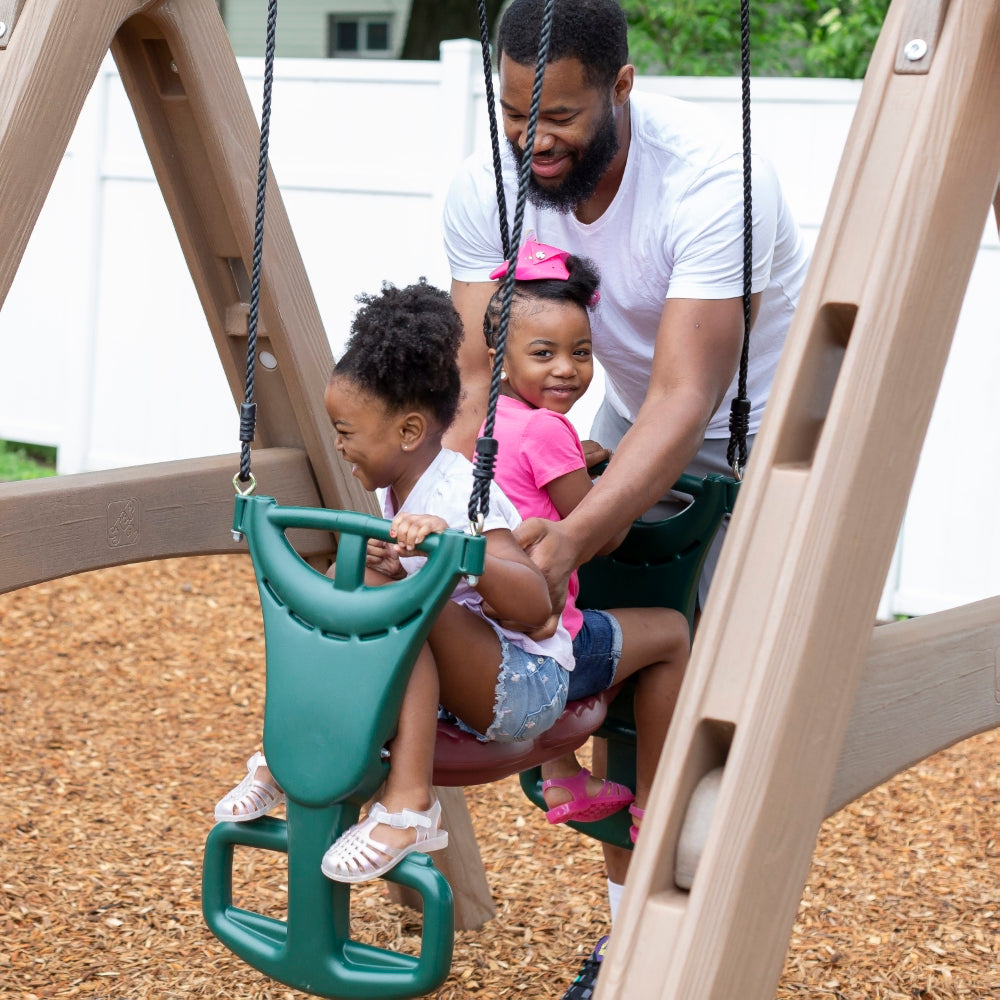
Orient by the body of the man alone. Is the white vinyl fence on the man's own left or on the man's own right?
on the man's own right

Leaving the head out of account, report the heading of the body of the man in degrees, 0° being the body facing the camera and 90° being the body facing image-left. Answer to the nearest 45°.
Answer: approximately 45°

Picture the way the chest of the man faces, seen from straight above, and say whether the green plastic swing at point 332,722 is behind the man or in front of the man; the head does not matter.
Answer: in front

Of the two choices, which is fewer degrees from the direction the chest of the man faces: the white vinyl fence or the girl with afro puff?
the girl with afro puff

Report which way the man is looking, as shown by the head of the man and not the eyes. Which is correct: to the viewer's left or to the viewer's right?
to the viewer's left

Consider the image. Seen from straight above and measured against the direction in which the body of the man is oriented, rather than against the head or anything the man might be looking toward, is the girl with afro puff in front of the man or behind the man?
in front
